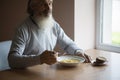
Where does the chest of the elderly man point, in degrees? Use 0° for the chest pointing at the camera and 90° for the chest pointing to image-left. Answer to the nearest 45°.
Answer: approximately 315°

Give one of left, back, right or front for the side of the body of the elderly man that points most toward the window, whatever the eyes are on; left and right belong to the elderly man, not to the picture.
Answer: left
